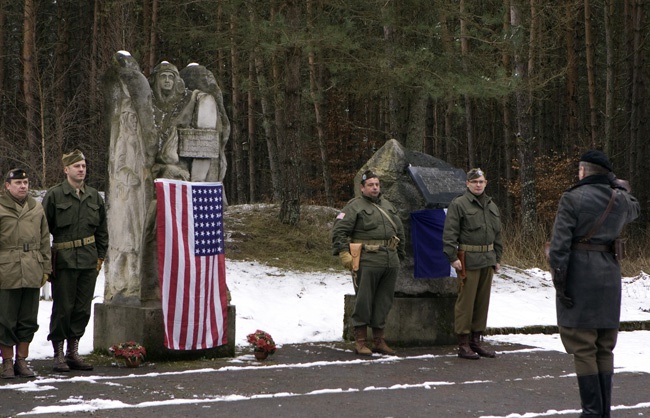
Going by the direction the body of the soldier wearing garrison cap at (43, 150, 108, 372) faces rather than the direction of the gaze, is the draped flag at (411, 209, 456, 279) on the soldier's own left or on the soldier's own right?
on the soldier's own left

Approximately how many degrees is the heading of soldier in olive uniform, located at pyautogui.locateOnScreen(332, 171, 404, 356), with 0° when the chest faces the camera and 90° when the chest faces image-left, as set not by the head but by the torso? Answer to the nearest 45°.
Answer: approximately 315°

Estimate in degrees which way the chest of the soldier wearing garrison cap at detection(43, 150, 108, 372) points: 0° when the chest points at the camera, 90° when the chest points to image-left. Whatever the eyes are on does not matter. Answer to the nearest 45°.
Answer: approximately 315°

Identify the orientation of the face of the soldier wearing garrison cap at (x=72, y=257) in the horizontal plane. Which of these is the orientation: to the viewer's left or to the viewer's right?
to the viewer's right

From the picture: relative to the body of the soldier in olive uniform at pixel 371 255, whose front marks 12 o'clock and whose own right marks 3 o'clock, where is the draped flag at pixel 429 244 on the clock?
The draped flag is roughly at 9 o'clock from the soldier in olive uniform.

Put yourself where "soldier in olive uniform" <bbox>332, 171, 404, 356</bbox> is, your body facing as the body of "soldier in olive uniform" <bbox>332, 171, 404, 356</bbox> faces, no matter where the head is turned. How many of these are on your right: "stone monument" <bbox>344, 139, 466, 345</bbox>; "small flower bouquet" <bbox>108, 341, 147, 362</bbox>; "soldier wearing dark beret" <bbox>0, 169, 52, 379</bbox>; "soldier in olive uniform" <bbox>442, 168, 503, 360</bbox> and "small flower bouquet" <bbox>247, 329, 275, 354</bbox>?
3

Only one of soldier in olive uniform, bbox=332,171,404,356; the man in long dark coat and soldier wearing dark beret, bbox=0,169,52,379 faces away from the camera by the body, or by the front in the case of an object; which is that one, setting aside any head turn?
the man in long dark coat

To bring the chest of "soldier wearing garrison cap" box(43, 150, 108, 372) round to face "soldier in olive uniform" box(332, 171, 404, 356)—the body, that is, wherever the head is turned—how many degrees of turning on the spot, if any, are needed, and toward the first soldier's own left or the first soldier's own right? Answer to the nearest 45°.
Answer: approximately 45° to the first soldier's own left

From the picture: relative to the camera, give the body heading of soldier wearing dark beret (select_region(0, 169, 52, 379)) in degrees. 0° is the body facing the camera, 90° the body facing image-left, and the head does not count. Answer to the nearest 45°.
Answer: approximately 315°

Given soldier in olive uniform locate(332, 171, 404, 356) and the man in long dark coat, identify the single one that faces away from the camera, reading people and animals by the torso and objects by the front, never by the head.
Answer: the man in long dark coat

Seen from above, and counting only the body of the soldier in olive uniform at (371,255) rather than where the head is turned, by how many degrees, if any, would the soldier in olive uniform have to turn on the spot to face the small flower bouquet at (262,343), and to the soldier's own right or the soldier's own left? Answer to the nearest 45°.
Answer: approximately 90° to the soldier's own right

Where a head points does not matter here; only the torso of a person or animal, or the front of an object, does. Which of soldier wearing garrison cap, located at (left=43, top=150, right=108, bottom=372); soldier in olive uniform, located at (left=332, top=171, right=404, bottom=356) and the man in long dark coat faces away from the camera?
the man in long dark coat

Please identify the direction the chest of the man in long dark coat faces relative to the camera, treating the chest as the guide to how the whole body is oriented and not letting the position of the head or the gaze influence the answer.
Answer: away from the camera
